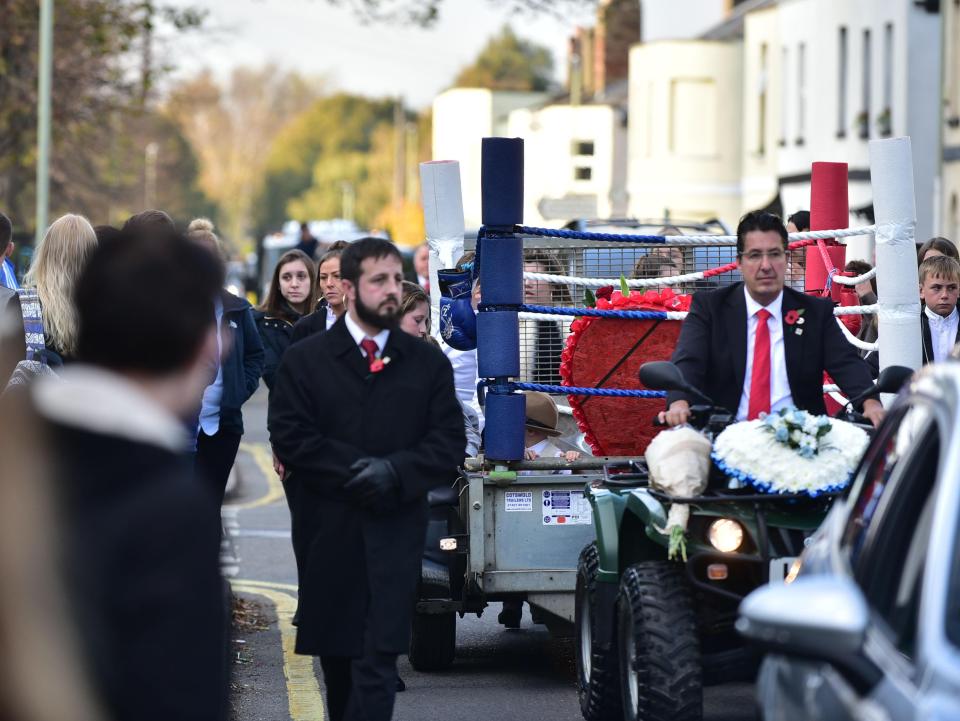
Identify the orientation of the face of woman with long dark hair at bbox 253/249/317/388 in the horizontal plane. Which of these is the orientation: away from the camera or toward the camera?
toward the camera

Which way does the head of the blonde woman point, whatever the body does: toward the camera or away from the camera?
away from the camera

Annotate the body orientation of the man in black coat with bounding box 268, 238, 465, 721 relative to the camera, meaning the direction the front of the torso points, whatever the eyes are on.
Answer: toward the camera

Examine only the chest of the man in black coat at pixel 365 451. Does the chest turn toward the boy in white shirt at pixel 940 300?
no

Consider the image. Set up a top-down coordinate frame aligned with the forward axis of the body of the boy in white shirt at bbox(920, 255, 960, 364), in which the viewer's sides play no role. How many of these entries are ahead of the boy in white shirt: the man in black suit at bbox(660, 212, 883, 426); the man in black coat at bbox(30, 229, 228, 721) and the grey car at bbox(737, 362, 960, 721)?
3

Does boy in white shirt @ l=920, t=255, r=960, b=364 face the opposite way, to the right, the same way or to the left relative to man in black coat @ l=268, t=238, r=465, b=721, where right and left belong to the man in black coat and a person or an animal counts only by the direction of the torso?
the same way

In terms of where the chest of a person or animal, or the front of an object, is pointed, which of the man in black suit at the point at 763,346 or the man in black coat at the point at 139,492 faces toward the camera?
the man in black suit at the point at 763,346

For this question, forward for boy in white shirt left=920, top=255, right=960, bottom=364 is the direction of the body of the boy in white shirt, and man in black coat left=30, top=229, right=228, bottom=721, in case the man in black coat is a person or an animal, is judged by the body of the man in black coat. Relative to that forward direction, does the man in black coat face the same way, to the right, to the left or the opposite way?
the opposite way

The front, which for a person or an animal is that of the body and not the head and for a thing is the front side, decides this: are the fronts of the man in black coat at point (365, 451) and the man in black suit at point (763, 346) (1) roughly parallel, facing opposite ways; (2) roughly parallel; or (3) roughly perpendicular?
roughly parallel

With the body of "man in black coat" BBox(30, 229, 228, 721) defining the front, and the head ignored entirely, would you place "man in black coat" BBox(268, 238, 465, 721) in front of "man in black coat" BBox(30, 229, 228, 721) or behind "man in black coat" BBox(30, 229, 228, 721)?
in front

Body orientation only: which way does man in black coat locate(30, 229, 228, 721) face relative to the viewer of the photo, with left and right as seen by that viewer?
facing away from the viewer and to the right of the viewer

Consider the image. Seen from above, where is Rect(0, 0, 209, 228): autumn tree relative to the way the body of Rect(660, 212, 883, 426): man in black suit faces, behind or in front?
behind

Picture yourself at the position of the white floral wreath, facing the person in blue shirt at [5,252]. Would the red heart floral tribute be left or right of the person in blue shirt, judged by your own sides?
right

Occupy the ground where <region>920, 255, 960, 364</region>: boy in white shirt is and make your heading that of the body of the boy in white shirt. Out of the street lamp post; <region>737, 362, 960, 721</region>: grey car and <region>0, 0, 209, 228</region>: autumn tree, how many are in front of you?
1

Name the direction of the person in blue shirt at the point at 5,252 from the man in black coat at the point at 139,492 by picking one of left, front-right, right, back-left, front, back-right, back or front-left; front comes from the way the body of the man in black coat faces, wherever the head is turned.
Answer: front-left

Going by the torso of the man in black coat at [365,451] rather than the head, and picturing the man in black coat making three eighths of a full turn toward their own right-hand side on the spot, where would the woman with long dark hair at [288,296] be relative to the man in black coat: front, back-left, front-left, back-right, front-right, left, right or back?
front-right

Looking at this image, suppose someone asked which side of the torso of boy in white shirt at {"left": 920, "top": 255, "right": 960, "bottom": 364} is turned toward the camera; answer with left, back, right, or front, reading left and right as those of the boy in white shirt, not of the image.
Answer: front
